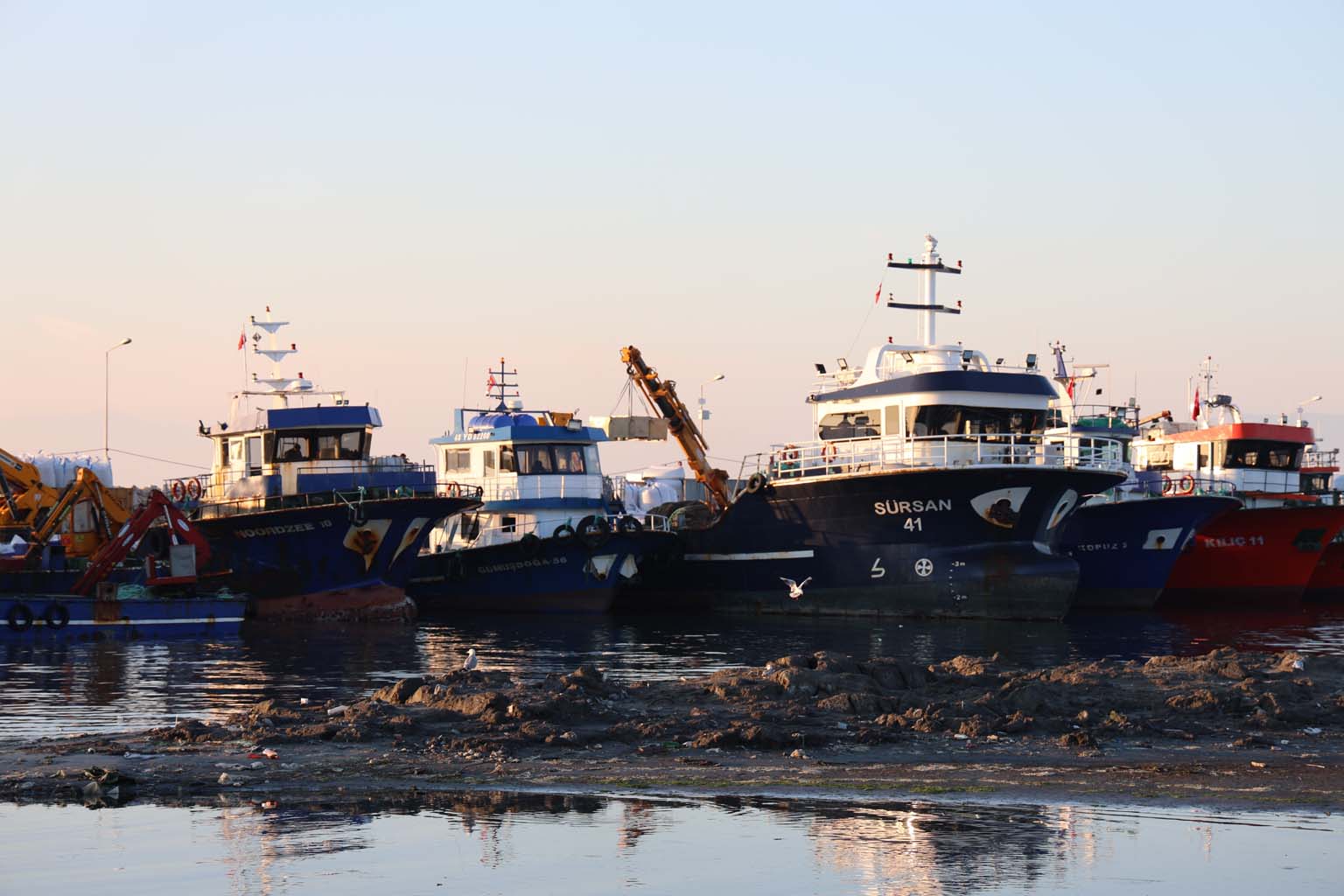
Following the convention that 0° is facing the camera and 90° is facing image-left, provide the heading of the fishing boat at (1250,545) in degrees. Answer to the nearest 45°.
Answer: approximately 315°

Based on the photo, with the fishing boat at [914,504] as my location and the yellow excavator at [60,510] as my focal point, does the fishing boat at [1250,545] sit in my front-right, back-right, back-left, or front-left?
back-right

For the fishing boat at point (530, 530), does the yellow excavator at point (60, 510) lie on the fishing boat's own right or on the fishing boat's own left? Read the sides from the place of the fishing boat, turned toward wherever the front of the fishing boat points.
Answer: on the fishing boat's own right

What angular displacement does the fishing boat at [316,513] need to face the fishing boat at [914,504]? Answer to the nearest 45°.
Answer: approximately 45° to its left

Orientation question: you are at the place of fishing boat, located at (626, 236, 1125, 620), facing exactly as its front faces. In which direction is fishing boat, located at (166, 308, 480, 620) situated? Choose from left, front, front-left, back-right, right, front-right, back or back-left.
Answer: back-right

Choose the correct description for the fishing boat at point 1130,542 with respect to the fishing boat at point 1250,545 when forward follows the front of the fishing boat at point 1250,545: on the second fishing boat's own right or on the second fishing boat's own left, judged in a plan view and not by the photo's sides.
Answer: on the second fishing boat's own right
